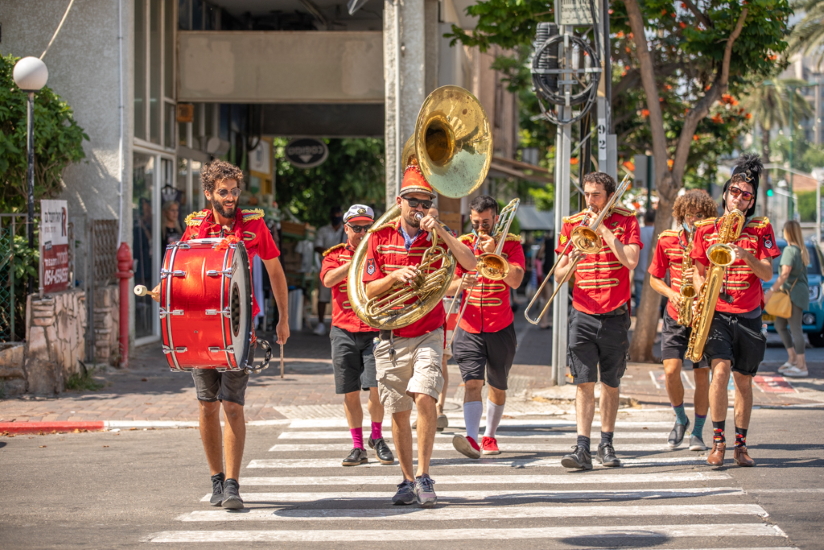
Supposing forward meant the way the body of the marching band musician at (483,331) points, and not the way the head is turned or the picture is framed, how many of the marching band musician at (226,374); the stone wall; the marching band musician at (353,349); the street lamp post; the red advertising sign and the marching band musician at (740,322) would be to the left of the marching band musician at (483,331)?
1

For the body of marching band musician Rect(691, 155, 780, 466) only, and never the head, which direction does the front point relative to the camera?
toward the camera

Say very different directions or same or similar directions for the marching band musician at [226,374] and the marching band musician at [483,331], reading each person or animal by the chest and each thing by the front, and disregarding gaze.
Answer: same or similar directions

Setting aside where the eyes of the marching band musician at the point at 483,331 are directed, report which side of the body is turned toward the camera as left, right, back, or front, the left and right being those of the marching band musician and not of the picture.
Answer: front

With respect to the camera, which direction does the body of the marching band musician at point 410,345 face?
toward the camera

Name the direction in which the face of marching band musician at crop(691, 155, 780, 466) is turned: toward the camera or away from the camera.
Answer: toward the camera

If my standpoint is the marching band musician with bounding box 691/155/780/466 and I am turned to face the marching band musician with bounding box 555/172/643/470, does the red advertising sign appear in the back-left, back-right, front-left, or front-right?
front-right

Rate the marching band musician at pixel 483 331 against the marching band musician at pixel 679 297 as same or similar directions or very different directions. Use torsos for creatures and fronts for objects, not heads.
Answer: same or similar directions

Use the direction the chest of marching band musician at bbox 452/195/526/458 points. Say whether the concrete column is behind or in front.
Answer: behind

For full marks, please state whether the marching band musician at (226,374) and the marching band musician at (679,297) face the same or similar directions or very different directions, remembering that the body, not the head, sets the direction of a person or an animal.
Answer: same or similar directions

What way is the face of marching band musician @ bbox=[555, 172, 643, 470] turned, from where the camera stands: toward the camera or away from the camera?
toward the camera

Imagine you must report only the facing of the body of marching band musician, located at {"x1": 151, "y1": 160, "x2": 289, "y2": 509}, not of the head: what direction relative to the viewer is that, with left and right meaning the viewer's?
facing the viewer
